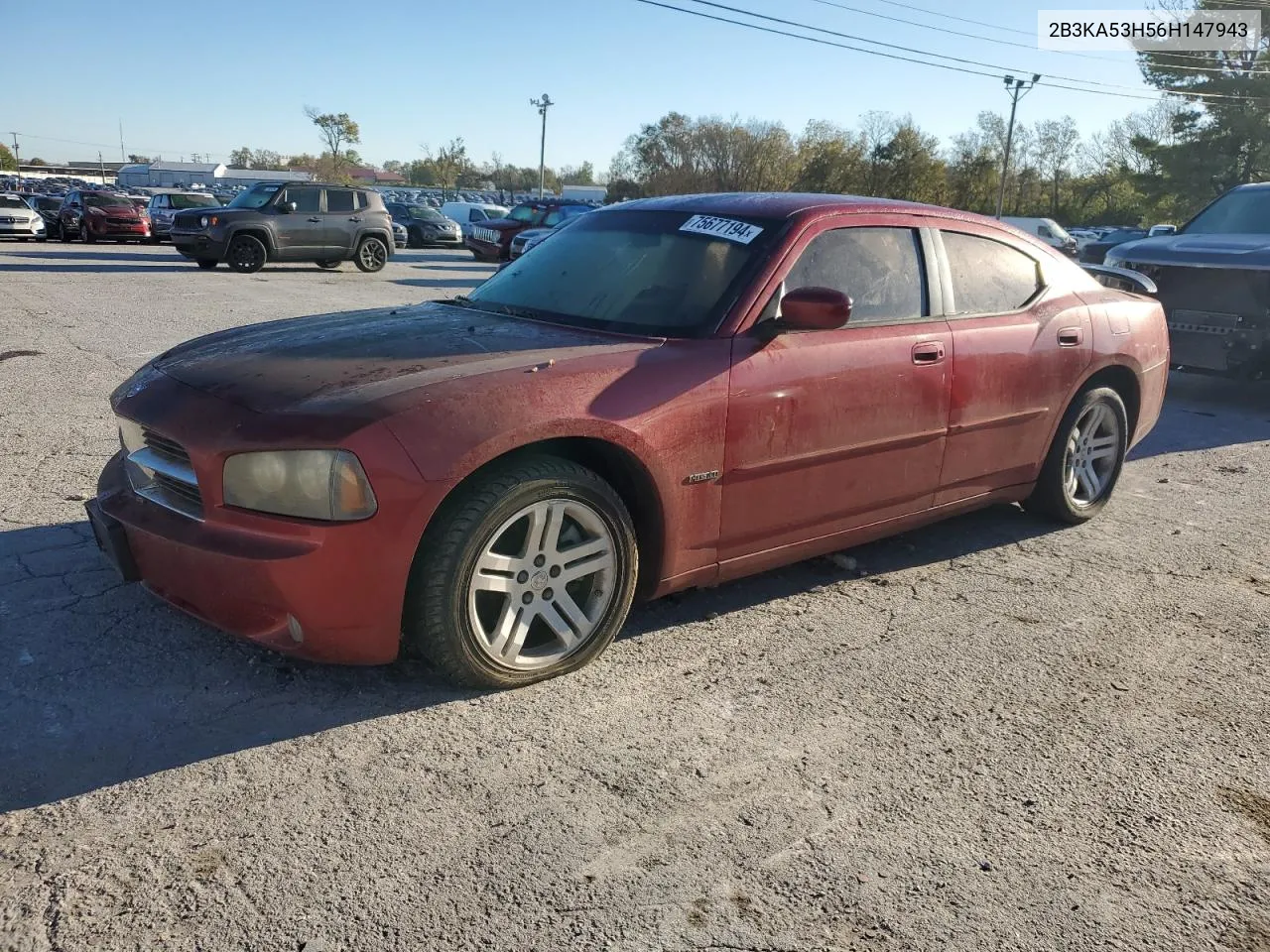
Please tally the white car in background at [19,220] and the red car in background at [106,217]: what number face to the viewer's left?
0

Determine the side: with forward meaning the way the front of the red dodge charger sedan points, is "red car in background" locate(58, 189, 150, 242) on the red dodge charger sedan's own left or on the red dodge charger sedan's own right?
on the red dodge charger sedan's own right

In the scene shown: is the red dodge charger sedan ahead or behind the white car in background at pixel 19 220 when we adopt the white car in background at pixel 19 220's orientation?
ahead

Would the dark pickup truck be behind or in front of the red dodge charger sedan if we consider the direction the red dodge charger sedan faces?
behind

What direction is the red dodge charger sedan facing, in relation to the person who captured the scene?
facing the viewer and to the left of the viewer

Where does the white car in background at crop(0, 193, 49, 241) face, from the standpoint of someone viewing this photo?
facing the viewer and to the right of the viewer

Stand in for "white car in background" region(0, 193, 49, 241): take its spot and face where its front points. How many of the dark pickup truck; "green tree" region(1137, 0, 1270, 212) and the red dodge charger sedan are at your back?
0

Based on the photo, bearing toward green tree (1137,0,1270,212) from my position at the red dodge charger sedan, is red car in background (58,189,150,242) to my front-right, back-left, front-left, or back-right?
front-left

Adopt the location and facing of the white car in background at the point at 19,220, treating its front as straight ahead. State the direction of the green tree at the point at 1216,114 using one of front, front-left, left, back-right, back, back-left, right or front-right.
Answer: front-left

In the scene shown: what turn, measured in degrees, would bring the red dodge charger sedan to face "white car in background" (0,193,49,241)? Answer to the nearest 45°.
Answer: approximately 90° to its right

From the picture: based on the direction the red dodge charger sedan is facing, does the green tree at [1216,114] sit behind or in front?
behind
